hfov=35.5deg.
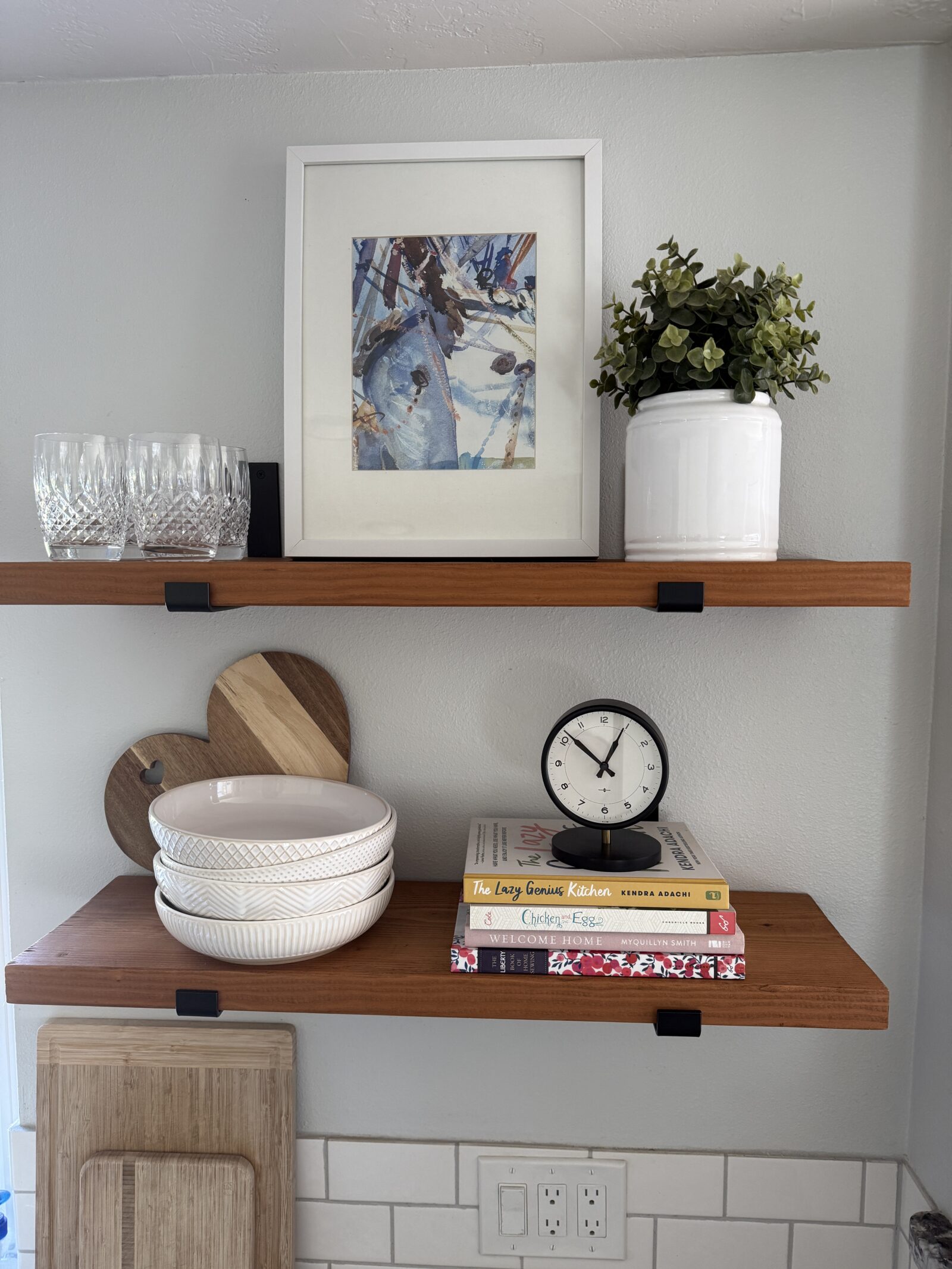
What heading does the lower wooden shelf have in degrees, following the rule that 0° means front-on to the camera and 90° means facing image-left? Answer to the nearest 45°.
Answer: approximately 0°

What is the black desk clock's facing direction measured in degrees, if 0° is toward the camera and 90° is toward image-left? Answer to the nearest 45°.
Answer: approximately 0°
